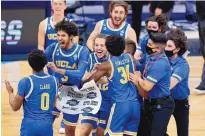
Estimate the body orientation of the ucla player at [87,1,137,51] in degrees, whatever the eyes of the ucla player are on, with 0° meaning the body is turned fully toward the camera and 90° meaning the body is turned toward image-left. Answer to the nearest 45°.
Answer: approximately 0°

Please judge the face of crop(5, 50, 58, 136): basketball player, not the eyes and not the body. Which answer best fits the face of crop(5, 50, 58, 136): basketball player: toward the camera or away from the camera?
away from the camera

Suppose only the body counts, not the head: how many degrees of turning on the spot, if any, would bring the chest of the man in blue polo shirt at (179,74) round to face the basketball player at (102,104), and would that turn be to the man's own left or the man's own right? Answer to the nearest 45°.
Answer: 0° — they already face them

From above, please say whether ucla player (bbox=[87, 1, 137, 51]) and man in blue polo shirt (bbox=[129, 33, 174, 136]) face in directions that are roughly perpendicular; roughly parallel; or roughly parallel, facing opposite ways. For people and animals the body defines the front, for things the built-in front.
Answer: roughly perpendicular

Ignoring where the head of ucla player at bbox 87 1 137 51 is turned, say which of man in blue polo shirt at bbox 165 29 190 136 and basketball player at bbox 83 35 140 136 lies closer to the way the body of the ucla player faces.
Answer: the basketball player

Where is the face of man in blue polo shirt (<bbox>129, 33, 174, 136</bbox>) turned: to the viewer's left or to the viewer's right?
to the viewer's left

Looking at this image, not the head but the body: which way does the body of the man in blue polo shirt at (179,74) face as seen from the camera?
to the viewer's left

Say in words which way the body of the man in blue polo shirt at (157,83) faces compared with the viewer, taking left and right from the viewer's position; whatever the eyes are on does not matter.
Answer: facing to the left of the viewer

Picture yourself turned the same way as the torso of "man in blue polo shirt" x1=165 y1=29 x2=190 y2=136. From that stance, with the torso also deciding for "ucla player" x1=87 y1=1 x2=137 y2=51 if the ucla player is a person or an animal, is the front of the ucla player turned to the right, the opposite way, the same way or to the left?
to the left

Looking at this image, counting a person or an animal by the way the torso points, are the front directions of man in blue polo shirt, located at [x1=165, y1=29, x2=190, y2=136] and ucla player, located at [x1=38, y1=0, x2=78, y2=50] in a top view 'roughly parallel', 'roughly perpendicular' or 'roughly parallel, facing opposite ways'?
roughly perpendicular
